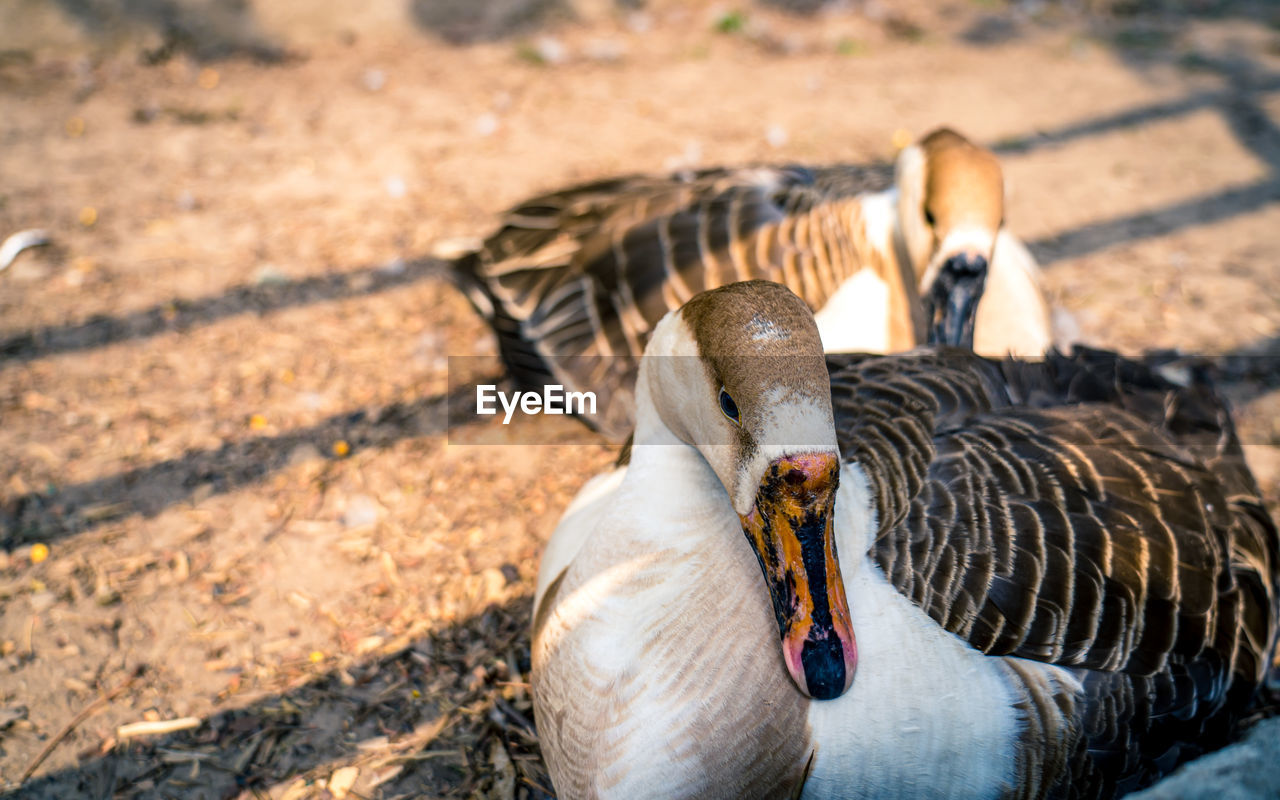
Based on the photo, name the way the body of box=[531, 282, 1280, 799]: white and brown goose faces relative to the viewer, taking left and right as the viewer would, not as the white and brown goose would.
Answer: facing the viewer and to the left of the viewer

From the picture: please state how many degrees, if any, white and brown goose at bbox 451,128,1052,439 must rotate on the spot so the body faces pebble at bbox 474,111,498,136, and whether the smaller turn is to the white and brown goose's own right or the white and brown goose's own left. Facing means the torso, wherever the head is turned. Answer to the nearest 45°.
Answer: approximately 180°

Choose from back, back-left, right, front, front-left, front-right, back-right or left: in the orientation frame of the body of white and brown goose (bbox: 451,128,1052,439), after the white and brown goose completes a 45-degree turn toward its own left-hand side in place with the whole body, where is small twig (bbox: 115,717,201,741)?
back-right

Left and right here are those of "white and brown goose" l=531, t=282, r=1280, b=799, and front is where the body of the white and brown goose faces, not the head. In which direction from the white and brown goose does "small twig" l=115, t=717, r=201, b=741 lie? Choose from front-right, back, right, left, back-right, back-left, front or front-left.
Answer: front-right

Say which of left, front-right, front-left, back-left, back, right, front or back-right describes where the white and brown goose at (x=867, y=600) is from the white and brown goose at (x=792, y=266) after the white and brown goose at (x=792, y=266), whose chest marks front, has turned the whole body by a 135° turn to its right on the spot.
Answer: left

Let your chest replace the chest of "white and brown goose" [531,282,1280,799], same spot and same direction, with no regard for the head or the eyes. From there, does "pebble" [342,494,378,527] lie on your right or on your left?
on your right

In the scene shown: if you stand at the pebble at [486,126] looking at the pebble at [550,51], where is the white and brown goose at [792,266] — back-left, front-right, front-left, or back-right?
back-right

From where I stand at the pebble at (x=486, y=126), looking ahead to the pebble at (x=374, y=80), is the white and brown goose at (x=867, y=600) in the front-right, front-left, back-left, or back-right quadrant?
back-left

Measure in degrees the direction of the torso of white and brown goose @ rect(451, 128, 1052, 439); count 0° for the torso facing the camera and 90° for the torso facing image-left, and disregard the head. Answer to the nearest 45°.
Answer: approximately 315°

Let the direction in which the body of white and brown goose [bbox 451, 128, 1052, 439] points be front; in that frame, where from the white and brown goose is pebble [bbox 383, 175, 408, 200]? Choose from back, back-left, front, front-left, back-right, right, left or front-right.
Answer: back
